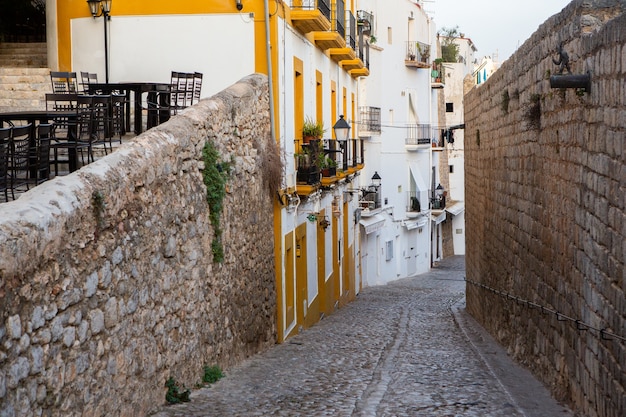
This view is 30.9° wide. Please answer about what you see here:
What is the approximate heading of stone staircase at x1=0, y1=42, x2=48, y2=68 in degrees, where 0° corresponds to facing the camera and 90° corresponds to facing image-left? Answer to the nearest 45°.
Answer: approximately 0°

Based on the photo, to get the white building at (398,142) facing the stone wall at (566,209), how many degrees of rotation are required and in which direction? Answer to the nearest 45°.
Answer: approximately 45° to its right

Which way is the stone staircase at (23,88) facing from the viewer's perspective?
toward the camera

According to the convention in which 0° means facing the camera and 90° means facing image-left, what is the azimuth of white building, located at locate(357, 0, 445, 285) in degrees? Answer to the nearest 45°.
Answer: approximately 315°

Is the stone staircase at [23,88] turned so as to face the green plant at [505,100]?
no

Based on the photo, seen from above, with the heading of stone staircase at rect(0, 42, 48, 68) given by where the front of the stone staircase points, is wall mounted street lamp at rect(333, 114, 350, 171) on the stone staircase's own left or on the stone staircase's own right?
on the stone staircase's own left

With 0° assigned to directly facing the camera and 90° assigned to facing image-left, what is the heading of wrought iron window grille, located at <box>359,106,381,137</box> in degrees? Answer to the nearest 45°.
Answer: approximately 315°

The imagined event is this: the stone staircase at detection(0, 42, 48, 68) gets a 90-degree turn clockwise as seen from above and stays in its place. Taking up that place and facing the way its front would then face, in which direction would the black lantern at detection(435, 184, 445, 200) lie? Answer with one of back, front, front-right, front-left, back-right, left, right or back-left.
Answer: back-right

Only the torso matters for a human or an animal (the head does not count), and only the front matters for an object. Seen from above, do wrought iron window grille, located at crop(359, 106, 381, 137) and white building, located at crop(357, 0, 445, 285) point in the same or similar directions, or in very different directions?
same or similar directions

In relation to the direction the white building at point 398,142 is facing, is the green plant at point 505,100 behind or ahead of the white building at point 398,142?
ahead

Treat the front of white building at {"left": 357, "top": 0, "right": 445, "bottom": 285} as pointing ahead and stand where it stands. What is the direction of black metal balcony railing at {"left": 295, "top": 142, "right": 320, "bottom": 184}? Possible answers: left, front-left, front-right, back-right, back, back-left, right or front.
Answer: front-right
